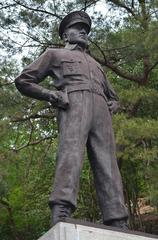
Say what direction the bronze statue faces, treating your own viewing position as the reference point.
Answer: facing the viewer and to the right of the viewer
